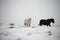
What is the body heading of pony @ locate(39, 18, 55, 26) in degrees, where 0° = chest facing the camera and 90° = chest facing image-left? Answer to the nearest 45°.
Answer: approximately 270°
